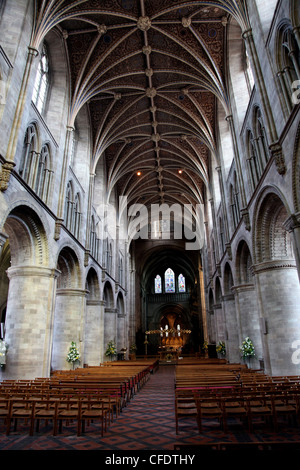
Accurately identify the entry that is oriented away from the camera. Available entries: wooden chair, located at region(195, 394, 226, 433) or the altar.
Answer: the wooden chair

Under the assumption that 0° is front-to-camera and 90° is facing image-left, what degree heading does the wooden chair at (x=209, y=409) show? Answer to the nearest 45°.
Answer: approximately 180°

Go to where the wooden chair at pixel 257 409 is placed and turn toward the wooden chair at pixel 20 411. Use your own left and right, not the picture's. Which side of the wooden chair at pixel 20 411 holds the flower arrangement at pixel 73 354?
right

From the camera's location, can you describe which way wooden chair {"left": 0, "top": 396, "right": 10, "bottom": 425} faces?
facing away from the viewer and to the right of the viewer

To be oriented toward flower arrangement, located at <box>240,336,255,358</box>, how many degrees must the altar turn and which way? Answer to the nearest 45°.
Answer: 0° — it already faces it

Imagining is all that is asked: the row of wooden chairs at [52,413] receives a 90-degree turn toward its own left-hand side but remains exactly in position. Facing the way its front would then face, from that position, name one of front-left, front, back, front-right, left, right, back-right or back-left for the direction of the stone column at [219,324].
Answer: back-right

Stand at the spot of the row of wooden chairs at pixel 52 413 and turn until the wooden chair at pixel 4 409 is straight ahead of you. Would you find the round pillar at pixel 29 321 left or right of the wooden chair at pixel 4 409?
right

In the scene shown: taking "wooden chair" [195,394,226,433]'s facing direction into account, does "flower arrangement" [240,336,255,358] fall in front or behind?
in front

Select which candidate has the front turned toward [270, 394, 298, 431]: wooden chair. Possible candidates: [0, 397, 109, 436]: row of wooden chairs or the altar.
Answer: the altar

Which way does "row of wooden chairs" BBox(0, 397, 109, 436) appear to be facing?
away from the camera

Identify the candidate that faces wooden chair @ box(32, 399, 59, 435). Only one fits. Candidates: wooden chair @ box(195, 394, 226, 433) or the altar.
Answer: the altar

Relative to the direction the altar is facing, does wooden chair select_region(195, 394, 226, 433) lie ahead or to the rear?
ahead

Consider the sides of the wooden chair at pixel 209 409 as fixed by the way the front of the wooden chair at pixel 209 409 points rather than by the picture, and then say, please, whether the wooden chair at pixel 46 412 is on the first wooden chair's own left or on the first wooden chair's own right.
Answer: on the first wooden chair's own left

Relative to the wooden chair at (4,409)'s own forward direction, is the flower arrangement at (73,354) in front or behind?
in front
